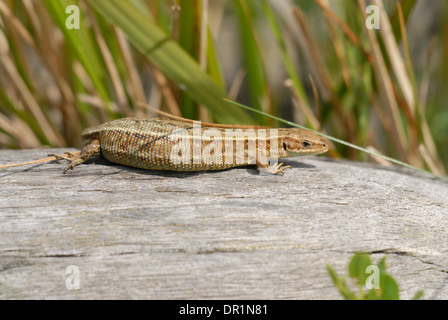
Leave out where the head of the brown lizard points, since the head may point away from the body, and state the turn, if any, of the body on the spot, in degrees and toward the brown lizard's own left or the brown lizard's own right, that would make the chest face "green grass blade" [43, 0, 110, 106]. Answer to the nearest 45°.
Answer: approximately 135° to the brown lizard's own left

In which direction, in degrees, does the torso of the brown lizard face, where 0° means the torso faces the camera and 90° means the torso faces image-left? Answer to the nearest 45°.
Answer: approximately 270°
